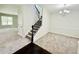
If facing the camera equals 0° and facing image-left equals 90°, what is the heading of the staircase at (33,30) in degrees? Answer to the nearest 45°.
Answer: approximately 45°
